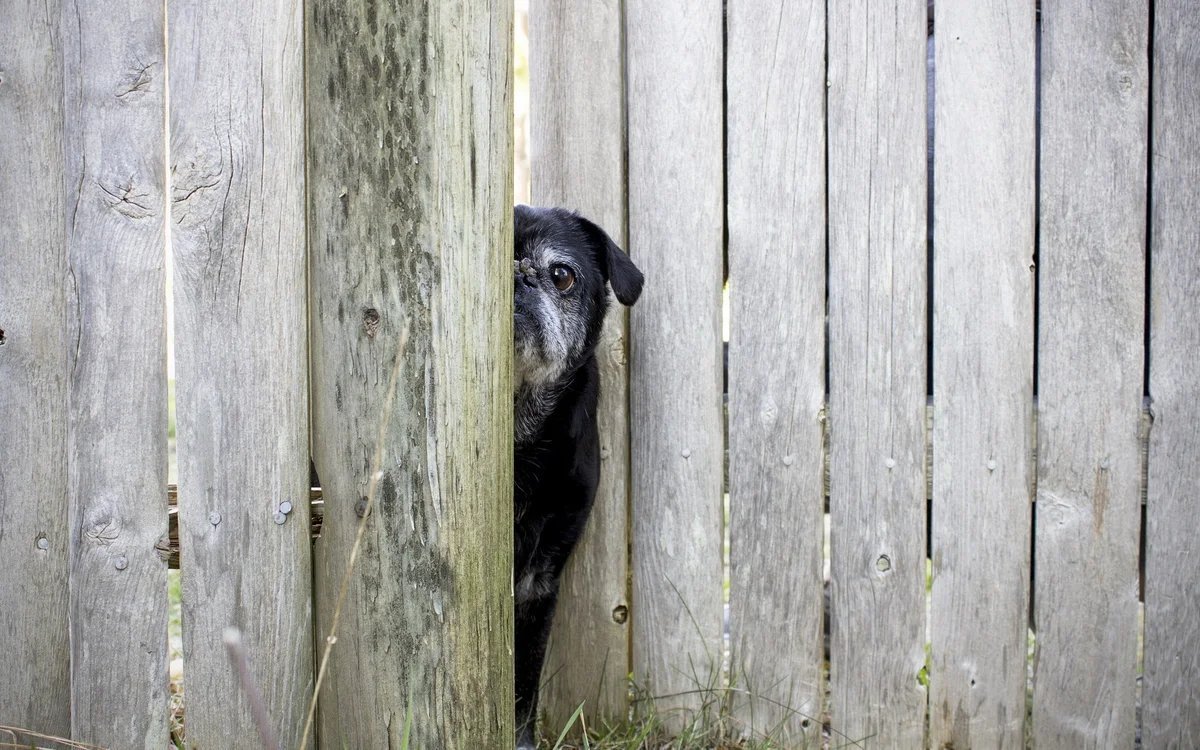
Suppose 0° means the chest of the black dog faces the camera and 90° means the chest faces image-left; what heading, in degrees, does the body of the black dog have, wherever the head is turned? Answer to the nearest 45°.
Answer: approximately 0°
